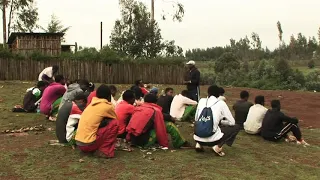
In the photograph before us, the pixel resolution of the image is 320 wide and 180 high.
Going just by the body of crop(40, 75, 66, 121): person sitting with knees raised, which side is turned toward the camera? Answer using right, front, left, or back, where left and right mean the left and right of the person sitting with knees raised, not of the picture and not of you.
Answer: right

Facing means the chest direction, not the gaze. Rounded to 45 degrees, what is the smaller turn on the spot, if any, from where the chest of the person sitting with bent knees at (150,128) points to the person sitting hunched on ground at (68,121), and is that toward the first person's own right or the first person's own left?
approximately 135° to the first person's own left

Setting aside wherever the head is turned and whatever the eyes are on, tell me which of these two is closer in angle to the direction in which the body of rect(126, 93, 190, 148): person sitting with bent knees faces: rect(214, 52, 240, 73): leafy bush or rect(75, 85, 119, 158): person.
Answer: the leafy bush

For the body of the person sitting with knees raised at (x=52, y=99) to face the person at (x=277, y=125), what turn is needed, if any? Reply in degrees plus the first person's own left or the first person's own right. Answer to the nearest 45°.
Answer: approximately 45° to the first person's own right
